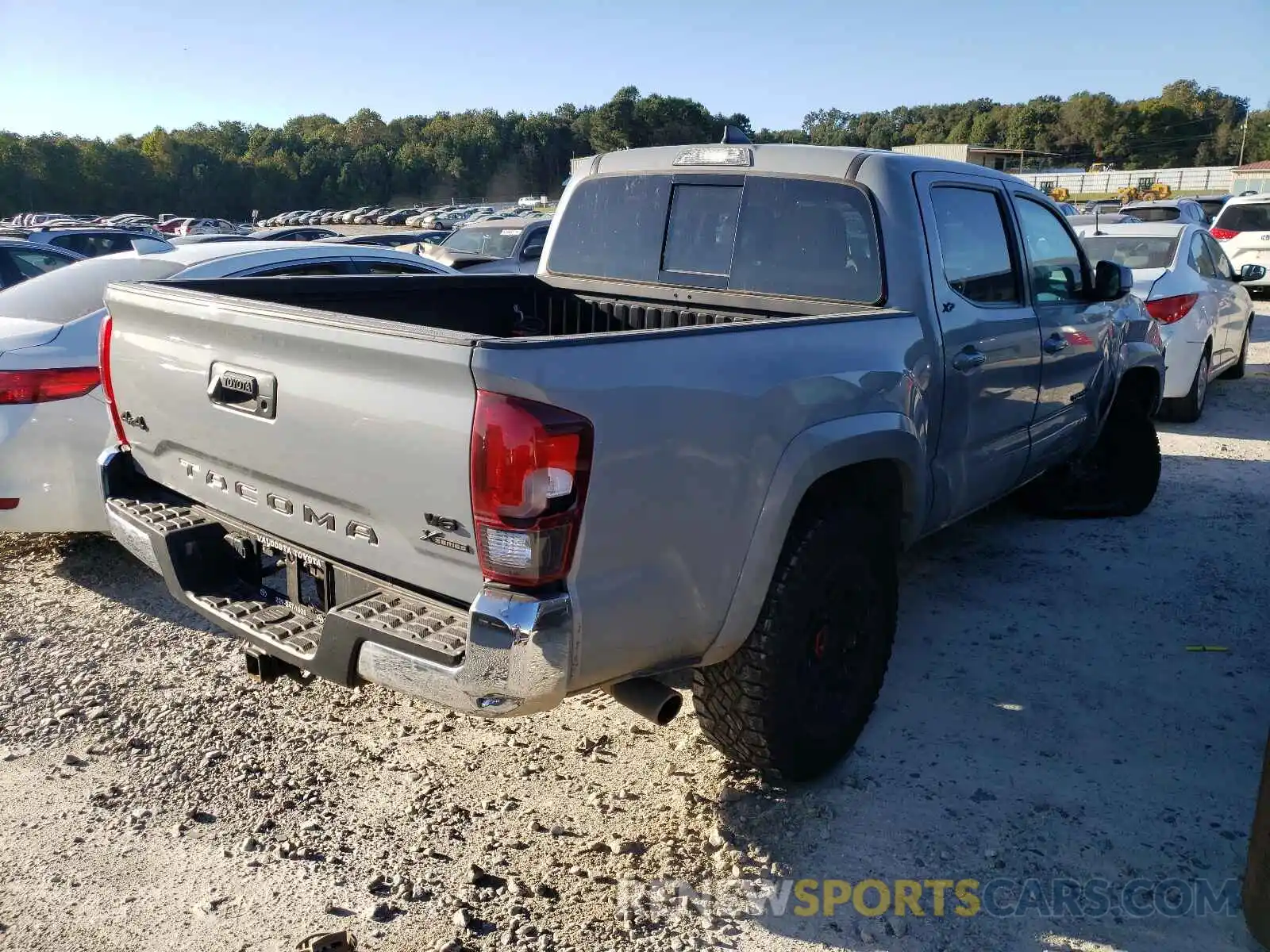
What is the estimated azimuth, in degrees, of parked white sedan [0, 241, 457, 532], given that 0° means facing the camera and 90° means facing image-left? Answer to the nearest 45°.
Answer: approximately 225°

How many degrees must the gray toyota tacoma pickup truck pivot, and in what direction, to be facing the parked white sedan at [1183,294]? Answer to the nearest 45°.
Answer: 0° — it already faces it

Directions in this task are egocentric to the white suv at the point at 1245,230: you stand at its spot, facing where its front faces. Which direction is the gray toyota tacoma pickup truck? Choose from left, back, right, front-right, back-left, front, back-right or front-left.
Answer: back

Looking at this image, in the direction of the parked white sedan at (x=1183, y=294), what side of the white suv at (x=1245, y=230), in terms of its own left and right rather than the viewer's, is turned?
back

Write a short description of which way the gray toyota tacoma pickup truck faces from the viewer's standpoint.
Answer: facing away from the viewer and to the right of the viewer

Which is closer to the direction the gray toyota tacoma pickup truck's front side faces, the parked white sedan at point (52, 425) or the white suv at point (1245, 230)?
the white suv

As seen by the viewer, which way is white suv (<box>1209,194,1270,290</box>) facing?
away from the camera
